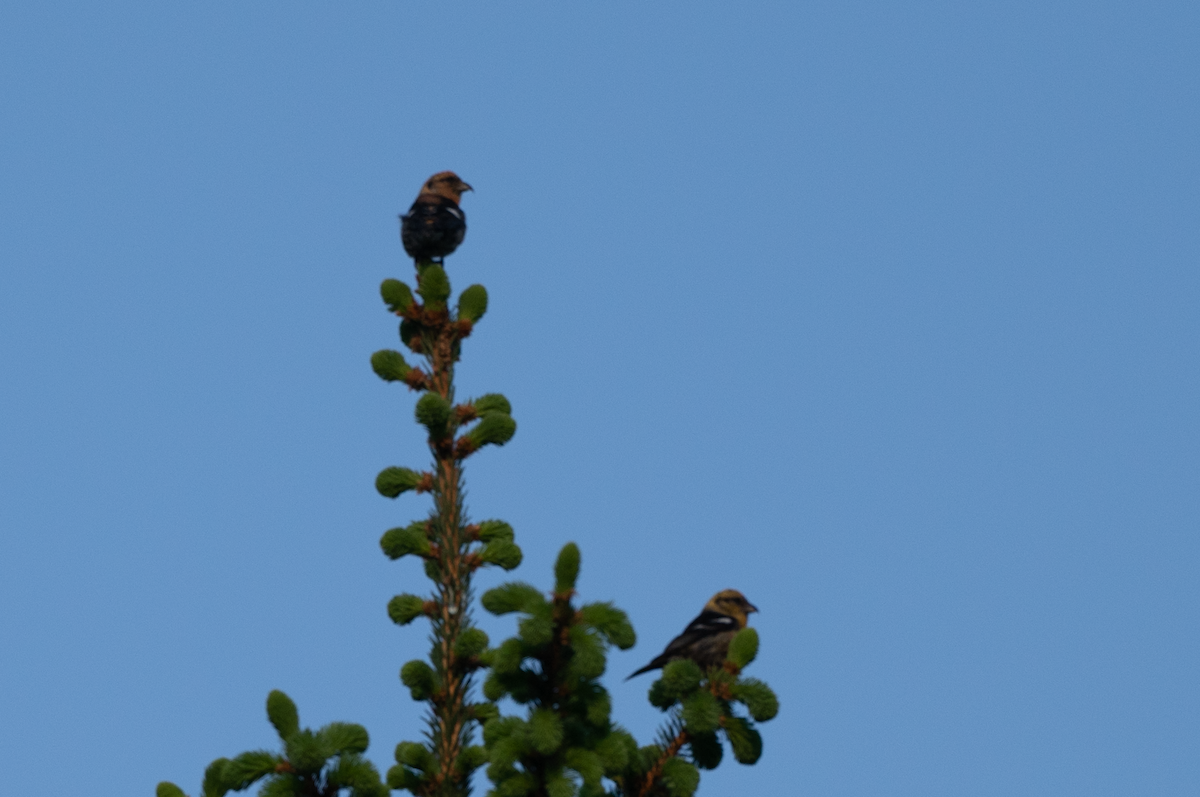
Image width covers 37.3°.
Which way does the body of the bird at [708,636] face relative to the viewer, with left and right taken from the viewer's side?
facing to the right of the viewer
